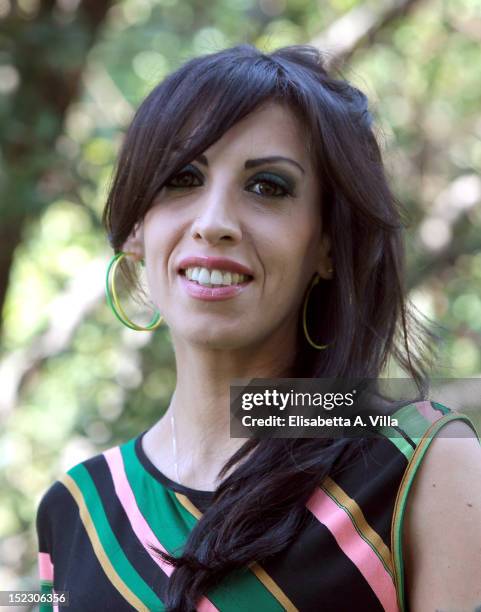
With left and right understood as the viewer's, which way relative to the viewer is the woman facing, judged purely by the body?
facing the viewer and to the left of the viewer
